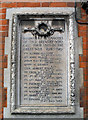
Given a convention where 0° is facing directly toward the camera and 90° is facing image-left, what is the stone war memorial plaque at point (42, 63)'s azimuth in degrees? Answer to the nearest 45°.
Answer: approximately 0°
